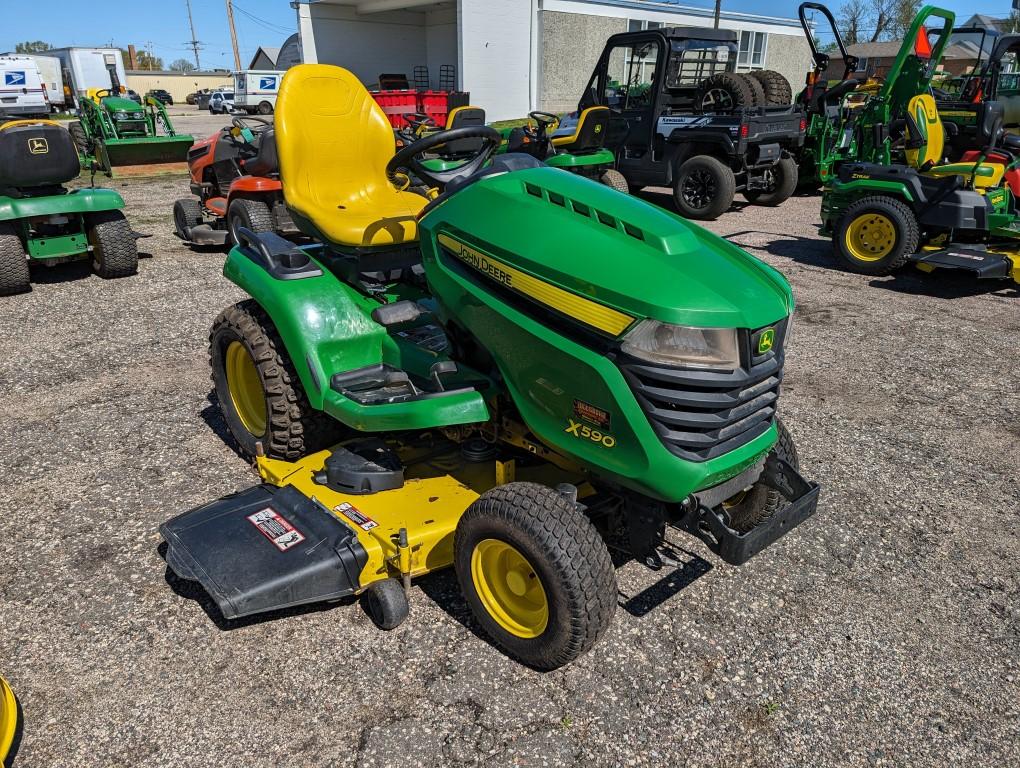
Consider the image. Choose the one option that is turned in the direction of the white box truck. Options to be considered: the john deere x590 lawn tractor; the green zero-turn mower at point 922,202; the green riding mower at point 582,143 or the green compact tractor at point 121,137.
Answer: the green riding mower

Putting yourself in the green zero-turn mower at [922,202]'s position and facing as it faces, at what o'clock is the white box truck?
The white box truck is roughly at 7 o'clock from the green zero-turn mower.

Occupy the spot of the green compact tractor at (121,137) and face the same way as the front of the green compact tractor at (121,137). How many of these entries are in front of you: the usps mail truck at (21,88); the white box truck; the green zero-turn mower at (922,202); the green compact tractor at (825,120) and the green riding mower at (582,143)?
3

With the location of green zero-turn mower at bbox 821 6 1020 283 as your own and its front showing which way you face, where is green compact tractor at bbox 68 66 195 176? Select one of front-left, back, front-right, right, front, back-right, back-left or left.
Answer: back

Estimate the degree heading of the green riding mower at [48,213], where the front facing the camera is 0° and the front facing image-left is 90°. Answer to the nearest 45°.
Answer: approximately 180°

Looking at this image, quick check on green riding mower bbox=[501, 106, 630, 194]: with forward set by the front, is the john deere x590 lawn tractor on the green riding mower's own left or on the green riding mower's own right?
on the green riding mower's own left

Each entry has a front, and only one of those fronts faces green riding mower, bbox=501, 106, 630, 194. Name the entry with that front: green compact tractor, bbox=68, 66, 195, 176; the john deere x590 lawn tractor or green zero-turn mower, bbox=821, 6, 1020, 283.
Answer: the green compact tractor

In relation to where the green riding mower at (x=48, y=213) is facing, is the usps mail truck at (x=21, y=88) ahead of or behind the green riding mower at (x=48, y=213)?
ahead

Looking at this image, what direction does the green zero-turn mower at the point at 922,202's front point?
to the viewer's right

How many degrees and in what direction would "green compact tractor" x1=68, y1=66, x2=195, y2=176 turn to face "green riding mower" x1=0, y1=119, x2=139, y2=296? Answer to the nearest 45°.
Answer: approximately 45° to its right

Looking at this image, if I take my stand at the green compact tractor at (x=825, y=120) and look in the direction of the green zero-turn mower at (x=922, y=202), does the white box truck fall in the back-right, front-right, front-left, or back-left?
back-right

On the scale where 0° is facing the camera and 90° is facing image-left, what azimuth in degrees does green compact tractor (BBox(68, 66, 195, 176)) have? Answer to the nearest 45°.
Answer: approximately 315°

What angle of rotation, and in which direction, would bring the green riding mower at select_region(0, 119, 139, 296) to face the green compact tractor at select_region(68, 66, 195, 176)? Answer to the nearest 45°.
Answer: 0° — it already faces it

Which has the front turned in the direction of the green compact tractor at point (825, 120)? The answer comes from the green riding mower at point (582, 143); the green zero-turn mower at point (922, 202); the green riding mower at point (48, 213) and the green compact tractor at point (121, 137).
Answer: the green compact tractor at point (121, 137)

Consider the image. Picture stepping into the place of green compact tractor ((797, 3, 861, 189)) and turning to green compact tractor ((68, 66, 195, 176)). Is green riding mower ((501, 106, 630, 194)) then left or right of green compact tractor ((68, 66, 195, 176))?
left

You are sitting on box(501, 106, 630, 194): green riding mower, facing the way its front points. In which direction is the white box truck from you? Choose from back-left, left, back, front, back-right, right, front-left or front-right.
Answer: front
